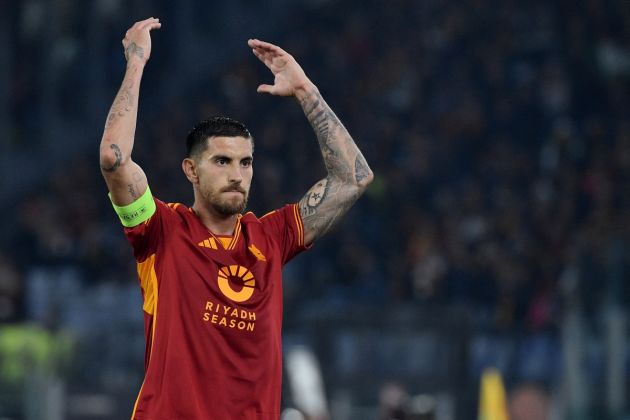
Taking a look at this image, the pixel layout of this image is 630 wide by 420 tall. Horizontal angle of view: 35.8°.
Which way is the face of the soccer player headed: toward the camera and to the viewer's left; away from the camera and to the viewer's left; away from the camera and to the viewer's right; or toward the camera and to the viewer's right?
toward the camera and to the viewer's right

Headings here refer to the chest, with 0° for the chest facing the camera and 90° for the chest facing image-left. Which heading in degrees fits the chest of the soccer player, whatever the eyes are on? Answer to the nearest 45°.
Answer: approximately 315°
